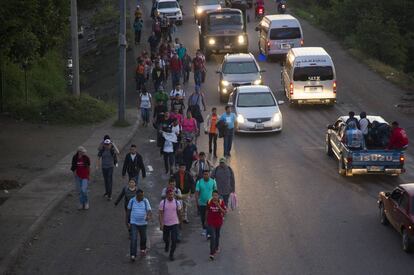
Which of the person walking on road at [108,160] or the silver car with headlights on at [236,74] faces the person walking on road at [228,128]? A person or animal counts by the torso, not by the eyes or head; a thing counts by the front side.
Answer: the silver car with headlights on

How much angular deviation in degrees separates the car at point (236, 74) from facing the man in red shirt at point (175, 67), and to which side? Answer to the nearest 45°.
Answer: approximately 90° to its right

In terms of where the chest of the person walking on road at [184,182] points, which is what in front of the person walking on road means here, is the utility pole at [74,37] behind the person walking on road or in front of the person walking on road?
behind

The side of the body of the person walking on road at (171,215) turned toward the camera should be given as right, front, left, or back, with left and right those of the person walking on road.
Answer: front

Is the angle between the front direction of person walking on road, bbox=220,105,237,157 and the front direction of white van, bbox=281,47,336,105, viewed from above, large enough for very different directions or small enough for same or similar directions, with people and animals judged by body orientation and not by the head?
very different directions

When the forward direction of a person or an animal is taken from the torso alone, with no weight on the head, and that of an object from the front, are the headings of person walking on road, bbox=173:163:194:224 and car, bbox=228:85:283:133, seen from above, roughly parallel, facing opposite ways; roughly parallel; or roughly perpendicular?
roughly parallel

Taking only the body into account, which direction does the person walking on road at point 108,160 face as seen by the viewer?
toward the camera

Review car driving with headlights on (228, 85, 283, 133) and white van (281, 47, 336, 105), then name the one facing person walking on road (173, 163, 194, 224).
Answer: the car driving with headlights on

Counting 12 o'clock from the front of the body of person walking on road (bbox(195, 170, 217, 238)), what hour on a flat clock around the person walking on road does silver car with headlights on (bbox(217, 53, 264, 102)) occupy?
The silver car with headlights on is roughly at 6 o'clock from the person walking on road.

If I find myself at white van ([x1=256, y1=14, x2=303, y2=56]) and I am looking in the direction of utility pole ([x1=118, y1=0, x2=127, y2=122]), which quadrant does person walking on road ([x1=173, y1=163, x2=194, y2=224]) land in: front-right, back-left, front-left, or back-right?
front-left

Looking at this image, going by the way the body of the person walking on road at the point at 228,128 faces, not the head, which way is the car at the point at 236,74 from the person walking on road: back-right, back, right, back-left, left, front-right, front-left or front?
back

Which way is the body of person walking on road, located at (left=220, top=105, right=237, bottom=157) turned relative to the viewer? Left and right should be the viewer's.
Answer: facing the viewer

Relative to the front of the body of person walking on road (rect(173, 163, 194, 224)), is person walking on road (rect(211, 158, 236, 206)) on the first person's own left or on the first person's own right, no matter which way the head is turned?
on the first person's own left

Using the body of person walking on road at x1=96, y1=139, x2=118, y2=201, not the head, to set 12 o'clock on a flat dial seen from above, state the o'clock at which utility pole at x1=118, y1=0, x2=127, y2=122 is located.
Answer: The utility pole is roughly at 6 o'clock from the person walking on road.

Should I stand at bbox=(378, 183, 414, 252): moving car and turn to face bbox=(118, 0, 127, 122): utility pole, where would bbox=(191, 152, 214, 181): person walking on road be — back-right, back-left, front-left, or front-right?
front-left

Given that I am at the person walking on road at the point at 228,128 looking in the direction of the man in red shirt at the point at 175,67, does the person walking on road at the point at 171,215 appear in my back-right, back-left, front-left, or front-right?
back-left
